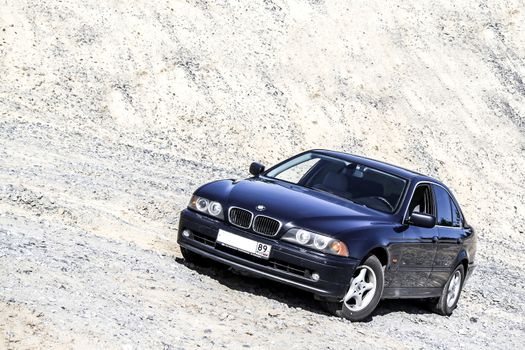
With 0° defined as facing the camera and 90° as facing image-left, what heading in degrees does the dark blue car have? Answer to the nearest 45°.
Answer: approximately 45°
